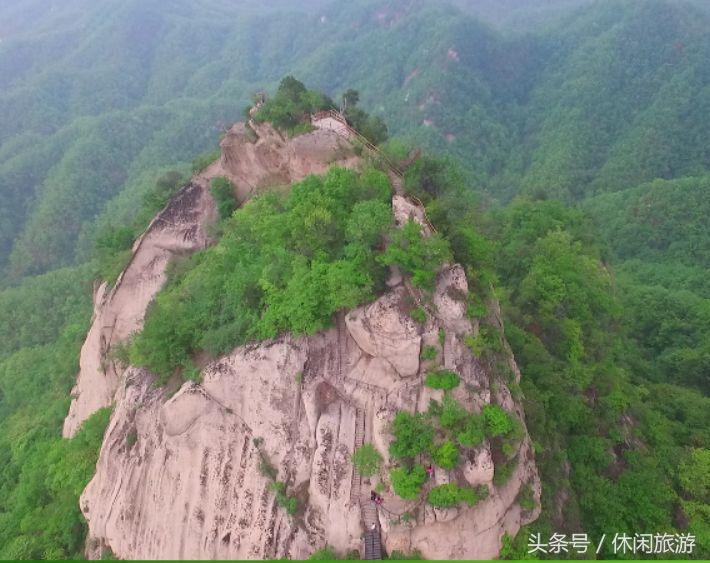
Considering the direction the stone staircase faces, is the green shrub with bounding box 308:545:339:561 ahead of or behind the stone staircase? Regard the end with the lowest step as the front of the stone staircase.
ahead

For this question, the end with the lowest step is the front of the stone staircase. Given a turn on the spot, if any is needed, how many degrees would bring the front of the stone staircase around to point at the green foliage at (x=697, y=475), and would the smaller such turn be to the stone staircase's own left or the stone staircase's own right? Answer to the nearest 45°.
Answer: approximately 135° to the stone staircase's own left

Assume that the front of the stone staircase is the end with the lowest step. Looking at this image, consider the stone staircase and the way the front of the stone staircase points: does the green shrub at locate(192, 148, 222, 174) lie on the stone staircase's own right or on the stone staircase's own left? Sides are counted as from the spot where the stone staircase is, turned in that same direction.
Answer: on the stone staircase's own right

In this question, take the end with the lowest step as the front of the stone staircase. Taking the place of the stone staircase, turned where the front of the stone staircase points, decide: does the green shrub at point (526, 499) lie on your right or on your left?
on your left

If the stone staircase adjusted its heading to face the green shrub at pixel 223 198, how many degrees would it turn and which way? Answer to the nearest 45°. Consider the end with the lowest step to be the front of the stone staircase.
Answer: approximately 135° to its right

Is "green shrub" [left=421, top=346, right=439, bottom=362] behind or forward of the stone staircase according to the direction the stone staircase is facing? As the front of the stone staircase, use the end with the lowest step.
behind

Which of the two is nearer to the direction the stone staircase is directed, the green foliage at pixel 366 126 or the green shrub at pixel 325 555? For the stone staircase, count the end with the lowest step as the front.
the green shrub

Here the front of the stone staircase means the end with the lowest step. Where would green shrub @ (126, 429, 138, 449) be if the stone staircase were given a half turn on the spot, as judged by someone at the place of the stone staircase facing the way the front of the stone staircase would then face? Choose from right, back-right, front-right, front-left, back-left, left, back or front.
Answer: left

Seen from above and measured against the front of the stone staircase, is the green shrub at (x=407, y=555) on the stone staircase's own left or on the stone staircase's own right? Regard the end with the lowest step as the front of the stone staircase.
on the stone staircase's own left

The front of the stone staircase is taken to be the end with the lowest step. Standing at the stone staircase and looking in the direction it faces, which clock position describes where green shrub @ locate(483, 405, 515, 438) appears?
The green shrub is roughly at 7 o'clock from the stone staircase.

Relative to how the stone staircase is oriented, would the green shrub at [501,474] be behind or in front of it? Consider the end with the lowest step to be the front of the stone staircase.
behind

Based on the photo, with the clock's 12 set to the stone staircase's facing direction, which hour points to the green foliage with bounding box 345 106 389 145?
The green foliage is roughly at 5 o'clock from the stone staircase.

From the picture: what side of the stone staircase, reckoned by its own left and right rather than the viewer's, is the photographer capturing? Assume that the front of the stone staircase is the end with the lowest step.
front
